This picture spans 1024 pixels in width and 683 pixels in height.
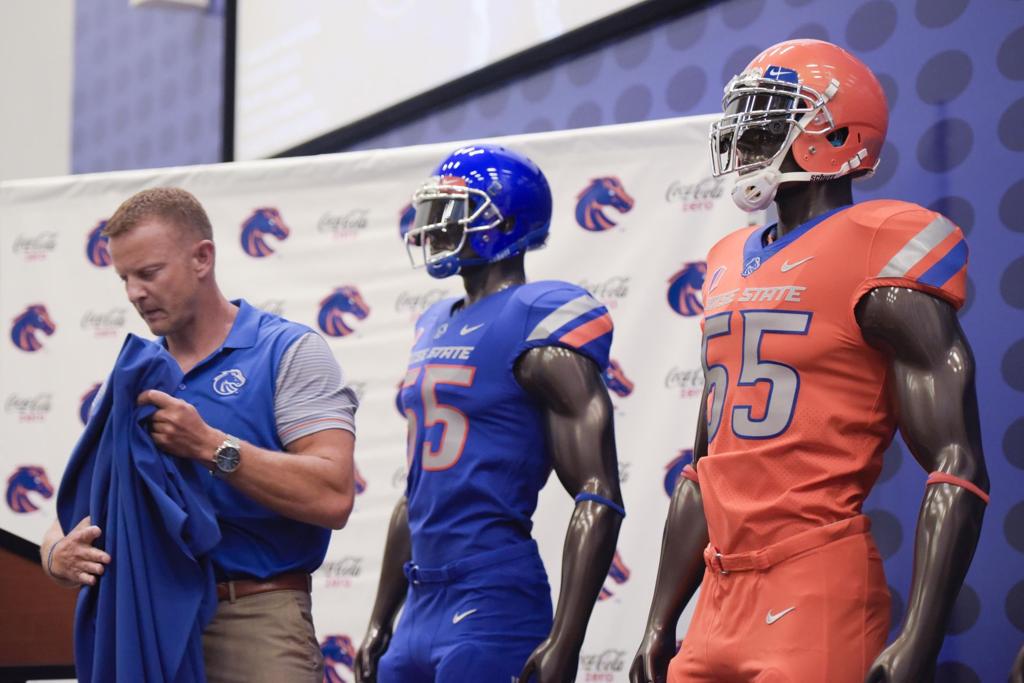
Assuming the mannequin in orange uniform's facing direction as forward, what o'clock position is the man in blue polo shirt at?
The man in blue polo shirt is roughly at 2 o'clock from the mannequin in orange uniform.

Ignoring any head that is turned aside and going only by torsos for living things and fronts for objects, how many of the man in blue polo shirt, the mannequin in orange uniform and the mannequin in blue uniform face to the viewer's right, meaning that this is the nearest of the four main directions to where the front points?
0

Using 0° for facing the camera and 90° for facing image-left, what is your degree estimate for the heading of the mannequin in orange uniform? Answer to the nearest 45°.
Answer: approximately 45°

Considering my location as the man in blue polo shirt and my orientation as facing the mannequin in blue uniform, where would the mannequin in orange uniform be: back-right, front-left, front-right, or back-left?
front-right

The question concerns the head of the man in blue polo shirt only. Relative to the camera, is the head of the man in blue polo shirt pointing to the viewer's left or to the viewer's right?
to the viewer's left

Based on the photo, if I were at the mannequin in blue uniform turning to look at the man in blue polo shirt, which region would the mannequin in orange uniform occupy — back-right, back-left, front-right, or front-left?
back-left

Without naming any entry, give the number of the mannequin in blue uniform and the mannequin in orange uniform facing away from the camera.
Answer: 0

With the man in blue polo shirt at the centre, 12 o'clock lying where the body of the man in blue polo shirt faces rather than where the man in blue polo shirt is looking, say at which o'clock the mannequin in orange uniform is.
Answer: The mannequin in orange uniform is roughly at 9 o'clock from the man in blue polo shirt.

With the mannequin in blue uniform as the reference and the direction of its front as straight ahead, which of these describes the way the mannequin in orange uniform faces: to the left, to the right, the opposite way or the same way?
the same way

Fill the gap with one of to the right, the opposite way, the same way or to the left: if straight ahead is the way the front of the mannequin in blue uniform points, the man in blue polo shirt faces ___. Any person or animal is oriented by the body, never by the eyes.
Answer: the same way

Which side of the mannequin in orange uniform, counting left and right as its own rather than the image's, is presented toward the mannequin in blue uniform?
right

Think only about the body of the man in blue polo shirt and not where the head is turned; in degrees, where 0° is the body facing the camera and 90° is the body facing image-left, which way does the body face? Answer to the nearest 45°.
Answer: approximately 45°

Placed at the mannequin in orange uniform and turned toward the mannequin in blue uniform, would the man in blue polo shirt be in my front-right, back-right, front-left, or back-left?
front-left
